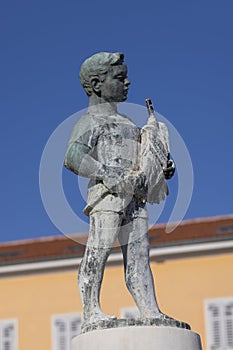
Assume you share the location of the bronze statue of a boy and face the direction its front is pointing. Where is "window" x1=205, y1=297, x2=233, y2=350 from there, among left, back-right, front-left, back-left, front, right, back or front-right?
back-left

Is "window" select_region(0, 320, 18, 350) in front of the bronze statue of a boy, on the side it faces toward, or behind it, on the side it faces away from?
behind

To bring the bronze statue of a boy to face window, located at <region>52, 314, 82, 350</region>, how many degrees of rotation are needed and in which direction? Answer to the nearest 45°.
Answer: approximately 135° to its left

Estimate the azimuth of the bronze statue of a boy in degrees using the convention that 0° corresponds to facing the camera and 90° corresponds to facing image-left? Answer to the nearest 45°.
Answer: approximately 315°
